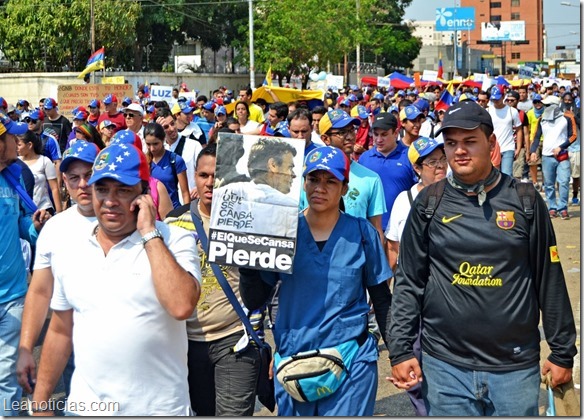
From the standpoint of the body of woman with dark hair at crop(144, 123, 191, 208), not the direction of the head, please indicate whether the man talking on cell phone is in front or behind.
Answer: in front

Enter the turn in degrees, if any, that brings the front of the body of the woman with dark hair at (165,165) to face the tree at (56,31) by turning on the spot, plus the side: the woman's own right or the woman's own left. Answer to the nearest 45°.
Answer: approximately 135° to the woman's own right

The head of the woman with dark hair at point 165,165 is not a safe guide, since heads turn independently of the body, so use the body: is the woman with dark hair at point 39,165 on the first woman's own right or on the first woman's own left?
on the first woman's own right

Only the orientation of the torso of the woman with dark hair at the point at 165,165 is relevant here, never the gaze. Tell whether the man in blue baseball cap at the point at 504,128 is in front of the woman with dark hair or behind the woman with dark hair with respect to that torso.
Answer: behind

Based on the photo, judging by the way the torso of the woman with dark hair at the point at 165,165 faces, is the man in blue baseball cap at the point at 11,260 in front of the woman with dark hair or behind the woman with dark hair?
in front

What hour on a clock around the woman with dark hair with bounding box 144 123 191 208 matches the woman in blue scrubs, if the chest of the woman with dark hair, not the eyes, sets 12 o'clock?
The woman in blue scrubs is roughly at 10 o'clock from the woman with dark hair.

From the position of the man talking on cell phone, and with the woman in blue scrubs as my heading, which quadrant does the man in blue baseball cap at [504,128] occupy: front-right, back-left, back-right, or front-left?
front-left

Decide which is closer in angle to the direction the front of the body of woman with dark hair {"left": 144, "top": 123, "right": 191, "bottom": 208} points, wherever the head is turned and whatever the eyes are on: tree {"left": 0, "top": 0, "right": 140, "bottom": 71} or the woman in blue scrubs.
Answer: the woman in blue scrubs

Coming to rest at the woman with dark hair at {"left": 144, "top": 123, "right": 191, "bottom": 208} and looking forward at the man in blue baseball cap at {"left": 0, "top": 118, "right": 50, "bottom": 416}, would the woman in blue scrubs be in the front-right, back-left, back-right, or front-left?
front-left

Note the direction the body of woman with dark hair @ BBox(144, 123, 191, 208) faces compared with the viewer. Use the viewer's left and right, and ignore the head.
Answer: facing the viewer and to the left of the viewer

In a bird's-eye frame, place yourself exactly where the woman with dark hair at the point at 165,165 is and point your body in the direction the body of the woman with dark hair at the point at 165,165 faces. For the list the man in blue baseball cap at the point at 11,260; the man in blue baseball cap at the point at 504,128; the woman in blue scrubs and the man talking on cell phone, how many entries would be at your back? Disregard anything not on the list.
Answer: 1

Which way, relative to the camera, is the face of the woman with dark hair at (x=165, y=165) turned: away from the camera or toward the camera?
toward the camera
